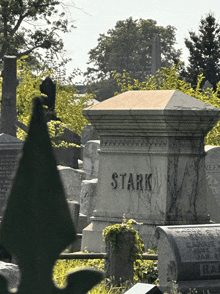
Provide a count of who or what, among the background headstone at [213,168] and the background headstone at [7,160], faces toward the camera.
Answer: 2

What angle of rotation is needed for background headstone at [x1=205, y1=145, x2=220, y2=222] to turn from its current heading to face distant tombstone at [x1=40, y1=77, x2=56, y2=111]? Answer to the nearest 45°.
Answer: approximately 135° to its right

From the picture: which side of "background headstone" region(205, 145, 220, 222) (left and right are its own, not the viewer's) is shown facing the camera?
front

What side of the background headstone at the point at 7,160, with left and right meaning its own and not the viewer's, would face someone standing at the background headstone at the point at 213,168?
left

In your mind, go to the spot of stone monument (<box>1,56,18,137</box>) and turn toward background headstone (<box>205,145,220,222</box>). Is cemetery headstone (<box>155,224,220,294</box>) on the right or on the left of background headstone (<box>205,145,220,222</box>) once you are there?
right

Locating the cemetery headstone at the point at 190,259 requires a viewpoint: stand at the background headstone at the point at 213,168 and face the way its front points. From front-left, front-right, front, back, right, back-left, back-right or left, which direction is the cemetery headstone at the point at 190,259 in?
front

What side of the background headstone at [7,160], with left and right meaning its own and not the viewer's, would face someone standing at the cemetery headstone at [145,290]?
front

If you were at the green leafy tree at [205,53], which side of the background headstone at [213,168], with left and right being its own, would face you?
back

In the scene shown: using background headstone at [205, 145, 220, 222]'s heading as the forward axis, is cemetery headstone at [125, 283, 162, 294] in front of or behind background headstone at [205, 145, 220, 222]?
in front

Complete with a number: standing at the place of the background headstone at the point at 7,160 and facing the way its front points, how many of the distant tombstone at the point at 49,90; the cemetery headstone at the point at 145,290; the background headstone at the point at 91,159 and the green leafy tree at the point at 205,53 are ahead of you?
1

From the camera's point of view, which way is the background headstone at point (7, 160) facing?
toward the camera

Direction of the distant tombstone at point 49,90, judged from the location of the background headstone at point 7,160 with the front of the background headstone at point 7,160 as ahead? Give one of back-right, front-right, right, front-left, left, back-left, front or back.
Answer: back

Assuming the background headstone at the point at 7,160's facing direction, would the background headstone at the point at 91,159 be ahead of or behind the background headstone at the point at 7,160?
behind

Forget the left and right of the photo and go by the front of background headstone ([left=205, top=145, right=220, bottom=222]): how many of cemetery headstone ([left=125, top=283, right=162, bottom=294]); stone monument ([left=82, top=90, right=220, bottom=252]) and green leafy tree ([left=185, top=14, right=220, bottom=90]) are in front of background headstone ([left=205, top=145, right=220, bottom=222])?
2
